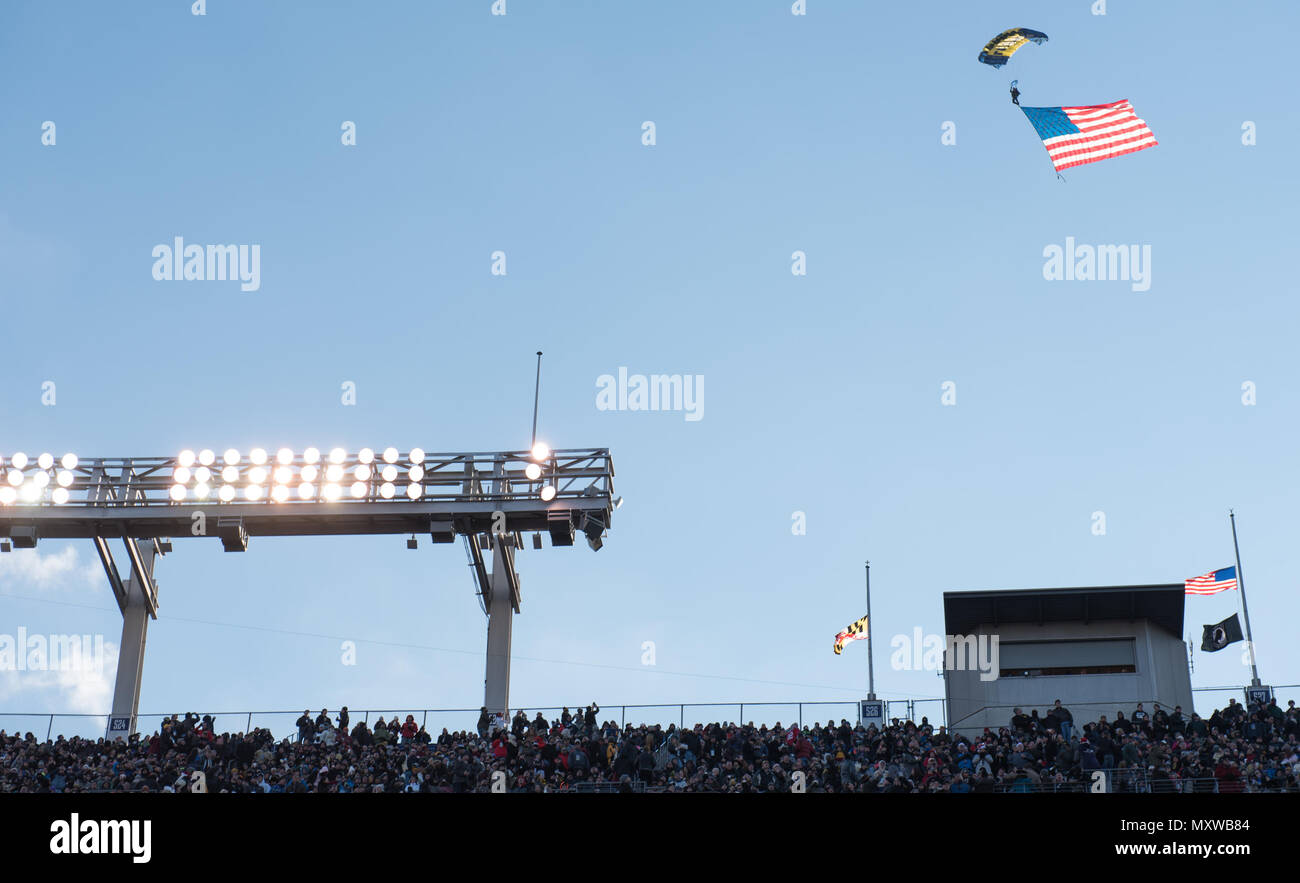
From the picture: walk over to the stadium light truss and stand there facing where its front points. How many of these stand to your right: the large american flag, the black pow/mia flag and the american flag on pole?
0

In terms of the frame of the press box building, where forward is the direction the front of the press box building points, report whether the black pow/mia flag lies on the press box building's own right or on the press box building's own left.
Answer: on the press box building's own left

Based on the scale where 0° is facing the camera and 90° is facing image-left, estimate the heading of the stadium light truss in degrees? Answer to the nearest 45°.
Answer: approximately 0°

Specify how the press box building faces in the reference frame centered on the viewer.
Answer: facing the viewer

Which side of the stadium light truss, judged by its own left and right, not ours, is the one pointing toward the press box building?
left

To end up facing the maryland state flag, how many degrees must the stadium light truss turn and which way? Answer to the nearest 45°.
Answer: approximately 90° to its left

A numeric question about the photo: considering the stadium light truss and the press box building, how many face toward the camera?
2

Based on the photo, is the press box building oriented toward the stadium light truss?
no

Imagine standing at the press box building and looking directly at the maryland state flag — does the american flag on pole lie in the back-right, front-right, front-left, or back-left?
back-right

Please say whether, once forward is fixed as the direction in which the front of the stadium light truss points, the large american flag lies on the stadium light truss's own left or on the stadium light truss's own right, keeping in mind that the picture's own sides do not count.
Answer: on the stadium light truss's own left

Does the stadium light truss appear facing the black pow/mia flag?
no

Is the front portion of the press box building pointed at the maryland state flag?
no
